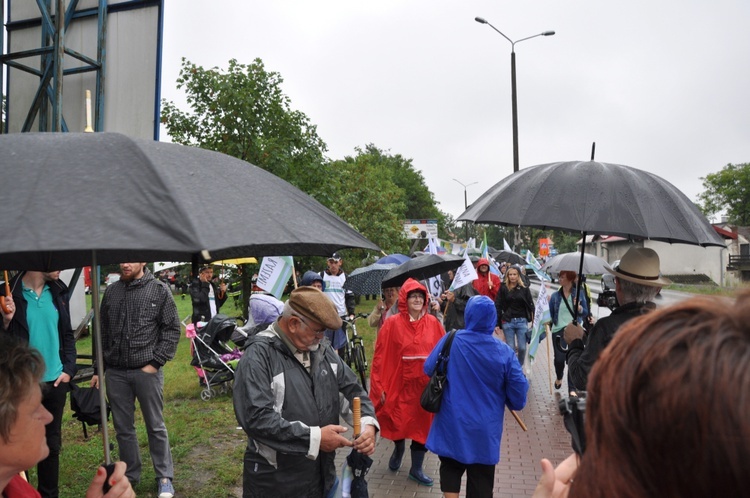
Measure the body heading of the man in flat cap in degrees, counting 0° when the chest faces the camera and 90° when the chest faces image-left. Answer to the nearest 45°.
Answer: approximately 315°

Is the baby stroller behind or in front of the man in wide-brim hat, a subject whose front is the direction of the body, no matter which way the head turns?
in front

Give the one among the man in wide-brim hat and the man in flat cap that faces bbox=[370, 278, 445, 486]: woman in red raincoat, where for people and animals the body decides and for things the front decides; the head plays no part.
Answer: the man in wide-brim hat

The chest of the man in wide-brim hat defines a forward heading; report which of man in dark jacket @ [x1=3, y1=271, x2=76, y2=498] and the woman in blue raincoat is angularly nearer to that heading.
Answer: the woman in blue raincoat

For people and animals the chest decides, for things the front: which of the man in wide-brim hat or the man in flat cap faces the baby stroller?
the man in wide-brim hat

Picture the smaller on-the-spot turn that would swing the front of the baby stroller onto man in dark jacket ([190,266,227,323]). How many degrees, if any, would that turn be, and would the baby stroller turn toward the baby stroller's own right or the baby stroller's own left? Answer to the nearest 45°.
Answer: approximately 135° to the baby stroller's own left

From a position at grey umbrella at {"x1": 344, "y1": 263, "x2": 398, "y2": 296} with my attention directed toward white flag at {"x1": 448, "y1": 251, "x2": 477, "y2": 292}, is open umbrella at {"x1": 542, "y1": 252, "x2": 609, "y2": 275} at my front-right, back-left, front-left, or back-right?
front-left

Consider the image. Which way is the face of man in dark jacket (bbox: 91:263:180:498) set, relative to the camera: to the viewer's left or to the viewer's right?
to the viewer's left

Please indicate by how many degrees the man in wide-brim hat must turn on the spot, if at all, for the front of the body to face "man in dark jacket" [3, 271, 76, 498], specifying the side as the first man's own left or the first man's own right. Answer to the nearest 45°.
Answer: approximately 45° to the first man's own left

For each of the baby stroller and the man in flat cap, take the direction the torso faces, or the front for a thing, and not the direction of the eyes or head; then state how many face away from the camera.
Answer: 0

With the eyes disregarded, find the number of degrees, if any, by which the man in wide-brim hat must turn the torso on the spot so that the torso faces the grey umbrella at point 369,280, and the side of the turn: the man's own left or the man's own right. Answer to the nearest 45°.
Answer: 0° — they already face it

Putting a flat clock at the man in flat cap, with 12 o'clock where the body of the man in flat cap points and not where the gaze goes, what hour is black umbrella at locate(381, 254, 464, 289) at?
The black umbrella is roughly at 8 o'clock from the man in flat cap.

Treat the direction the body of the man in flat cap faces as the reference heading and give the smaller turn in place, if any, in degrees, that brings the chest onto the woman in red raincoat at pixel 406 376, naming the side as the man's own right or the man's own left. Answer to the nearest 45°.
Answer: approximately 135° to the man's own left

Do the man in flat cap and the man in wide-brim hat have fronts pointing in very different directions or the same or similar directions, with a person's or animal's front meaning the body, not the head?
very different directions
